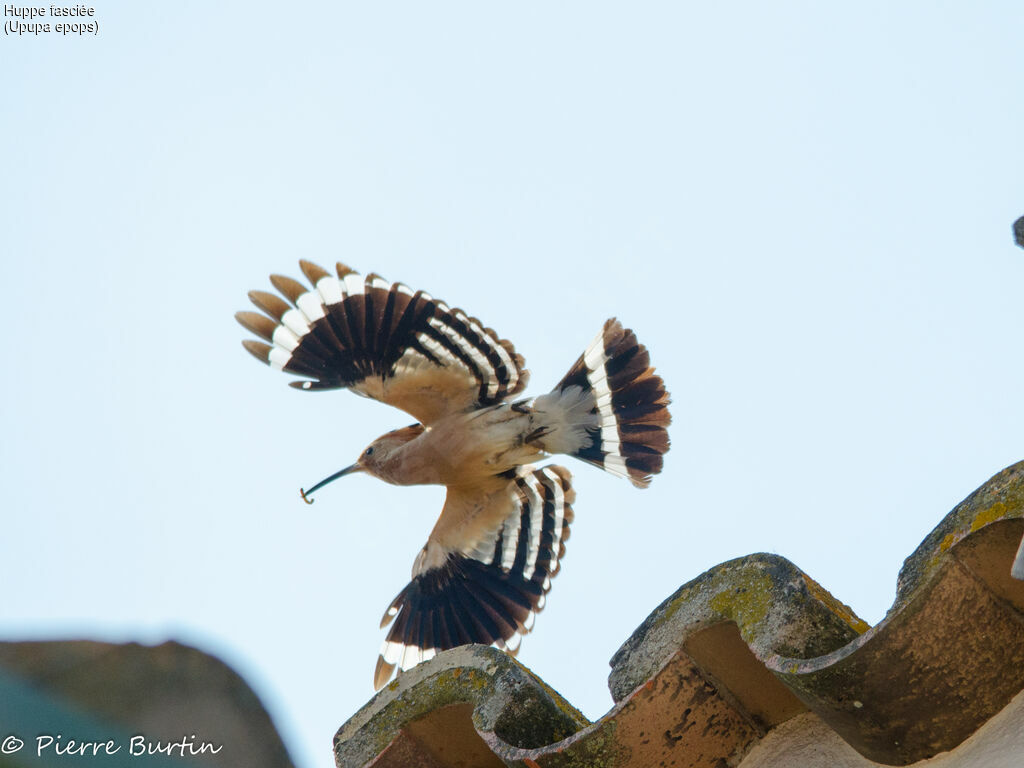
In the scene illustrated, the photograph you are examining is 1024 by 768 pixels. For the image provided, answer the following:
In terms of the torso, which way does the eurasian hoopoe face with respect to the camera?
to the viewer's left

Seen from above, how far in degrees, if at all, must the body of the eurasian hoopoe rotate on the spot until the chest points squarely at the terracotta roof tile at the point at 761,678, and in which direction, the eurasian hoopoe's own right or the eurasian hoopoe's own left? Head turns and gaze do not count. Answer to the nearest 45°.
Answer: approximately 180°
